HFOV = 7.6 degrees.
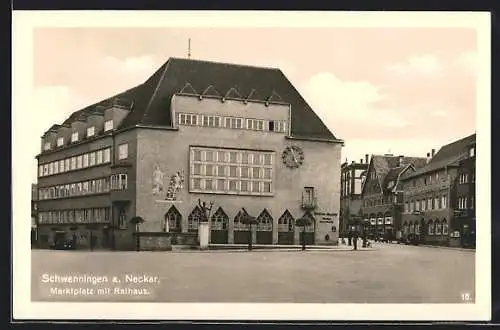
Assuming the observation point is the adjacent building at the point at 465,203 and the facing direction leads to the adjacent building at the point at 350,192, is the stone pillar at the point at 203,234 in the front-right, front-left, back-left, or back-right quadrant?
front-left

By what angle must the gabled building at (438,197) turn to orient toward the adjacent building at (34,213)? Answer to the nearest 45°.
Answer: approximately 45° to its right

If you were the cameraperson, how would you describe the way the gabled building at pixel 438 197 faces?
facing the viewer and to the left of the viewer
